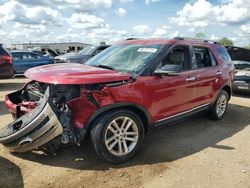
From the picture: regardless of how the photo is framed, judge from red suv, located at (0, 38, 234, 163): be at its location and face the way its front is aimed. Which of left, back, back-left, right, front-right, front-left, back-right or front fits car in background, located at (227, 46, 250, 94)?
back

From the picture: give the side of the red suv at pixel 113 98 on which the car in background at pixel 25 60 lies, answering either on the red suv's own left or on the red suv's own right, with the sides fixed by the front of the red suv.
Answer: on the red suv's own right

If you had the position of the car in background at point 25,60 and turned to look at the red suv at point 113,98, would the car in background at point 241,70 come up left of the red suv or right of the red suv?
left

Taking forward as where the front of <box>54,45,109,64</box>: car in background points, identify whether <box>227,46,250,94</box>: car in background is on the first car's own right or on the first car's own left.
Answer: on the first car's own left

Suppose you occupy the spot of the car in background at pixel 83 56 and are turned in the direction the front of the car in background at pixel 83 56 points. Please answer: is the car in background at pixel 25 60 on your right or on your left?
on your right

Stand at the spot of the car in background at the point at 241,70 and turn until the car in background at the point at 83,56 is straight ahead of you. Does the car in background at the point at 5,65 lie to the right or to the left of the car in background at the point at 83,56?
left
